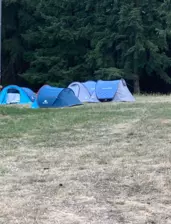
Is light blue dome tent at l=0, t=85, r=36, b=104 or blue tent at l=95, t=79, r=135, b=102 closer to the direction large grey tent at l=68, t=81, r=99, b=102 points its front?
the light blue dome tent

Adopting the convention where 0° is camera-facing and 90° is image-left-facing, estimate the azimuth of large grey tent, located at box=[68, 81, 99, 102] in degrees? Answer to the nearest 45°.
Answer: approximately 45°

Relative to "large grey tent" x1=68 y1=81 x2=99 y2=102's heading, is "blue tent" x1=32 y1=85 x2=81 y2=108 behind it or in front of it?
in front

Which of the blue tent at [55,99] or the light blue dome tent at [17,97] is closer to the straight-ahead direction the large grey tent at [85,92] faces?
the blue tent

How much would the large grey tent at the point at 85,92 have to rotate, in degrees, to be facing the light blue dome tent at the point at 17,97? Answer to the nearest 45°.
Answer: approximately 45° to its right
